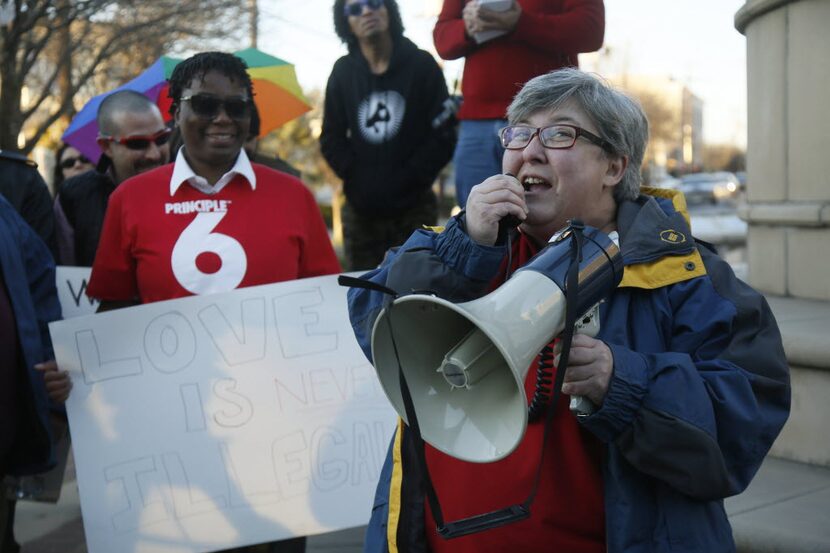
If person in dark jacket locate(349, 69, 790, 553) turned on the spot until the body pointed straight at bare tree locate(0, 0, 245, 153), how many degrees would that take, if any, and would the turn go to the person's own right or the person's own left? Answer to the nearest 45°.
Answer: approximately 90° to the person's own right

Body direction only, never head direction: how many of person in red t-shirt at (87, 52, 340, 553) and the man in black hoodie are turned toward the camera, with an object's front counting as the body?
2

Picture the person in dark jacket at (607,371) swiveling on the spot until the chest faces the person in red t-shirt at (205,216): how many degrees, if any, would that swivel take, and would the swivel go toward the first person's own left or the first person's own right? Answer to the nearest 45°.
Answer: approximately 90° to the first person's own right

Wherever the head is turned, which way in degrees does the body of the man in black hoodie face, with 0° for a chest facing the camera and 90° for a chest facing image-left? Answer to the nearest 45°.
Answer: approximately 0°

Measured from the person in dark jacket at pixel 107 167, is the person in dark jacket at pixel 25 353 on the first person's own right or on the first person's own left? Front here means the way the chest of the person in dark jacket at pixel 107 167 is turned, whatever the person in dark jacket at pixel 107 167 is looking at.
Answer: on the first person's own right

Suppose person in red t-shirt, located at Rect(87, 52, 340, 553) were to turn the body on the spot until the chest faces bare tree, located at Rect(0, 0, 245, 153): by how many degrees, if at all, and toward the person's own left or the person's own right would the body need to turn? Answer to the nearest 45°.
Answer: approximately 180°

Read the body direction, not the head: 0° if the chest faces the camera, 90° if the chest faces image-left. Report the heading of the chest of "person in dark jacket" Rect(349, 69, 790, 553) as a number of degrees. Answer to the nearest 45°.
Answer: approximately 45°
